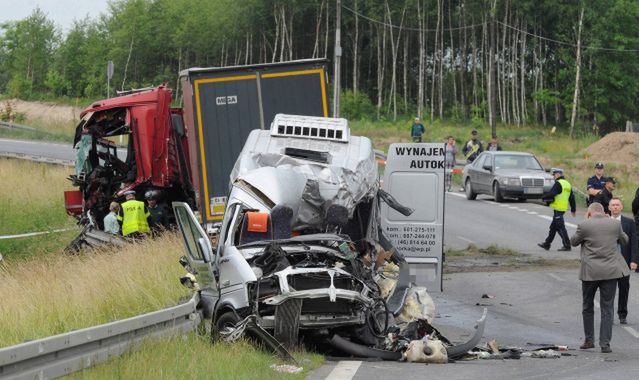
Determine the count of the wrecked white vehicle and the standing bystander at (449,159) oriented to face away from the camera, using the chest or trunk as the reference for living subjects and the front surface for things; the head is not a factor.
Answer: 0

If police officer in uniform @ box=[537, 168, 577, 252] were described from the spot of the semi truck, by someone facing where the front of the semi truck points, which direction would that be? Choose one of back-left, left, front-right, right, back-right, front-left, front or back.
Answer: back

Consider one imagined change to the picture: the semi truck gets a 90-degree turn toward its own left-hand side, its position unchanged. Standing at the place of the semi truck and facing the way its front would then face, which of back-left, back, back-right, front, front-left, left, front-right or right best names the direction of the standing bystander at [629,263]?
front-left

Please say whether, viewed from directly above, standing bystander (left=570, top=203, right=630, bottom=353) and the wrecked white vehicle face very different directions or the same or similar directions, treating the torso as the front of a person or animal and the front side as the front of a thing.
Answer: very different directions

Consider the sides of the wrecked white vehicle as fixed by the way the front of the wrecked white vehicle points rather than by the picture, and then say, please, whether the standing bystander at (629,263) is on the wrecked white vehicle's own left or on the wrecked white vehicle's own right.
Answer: on the wrecked white vehicle's own left

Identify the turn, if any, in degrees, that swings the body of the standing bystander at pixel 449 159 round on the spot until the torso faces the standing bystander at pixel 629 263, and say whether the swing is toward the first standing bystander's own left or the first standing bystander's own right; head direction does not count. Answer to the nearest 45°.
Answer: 0° — they already face them

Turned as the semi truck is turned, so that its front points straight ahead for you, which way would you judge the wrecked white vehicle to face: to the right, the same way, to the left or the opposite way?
to the left

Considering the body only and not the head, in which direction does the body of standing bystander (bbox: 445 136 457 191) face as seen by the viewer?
toward the camera

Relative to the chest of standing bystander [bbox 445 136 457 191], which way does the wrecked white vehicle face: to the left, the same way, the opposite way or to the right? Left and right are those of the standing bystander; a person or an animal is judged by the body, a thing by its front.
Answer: the same way

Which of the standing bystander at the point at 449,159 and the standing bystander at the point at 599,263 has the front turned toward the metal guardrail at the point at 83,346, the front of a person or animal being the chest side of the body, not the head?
the standing bystander at the point at 449,159

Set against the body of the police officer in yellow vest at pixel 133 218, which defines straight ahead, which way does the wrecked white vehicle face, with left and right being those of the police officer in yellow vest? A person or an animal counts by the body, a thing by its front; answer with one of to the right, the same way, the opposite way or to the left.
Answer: the opposite way

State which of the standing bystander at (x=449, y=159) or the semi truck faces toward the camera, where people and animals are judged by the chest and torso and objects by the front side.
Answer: the standing bystander

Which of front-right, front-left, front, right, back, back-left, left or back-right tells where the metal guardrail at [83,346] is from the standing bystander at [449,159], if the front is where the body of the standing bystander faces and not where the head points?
front

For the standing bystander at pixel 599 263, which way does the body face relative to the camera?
away from the camera

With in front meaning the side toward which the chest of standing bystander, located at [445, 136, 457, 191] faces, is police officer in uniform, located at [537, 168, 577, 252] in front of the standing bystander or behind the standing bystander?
in front

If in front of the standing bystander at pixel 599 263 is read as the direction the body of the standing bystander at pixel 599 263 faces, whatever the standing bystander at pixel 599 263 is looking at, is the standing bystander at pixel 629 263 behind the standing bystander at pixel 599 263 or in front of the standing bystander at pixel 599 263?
in front

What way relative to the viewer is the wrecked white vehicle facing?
toward the camera

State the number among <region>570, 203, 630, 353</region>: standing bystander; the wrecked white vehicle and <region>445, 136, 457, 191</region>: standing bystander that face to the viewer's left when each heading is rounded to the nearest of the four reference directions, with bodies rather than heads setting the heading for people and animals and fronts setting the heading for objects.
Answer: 0

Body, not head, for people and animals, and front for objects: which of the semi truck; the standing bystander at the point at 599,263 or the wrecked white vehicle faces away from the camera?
the standing bystander

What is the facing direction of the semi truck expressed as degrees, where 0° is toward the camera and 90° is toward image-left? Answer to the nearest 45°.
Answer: approximately 90°

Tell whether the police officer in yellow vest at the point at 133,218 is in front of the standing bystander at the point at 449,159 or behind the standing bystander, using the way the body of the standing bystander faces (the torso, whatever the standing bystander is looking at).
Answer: in front
